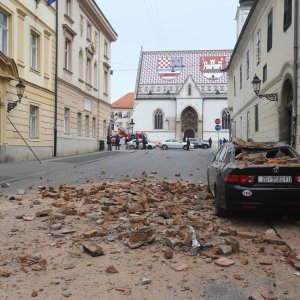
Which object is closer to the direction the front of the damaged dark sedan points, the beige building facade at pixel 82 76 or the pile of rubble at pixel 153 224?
the beige building facade

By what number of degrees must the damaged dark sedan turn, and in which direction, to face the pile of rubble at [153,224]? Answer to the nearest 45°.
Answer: approximately 90° to its left

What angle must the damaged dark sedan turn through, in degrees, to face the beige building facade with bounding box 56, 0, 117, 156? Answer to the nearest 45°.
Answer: approximately 45° to its left

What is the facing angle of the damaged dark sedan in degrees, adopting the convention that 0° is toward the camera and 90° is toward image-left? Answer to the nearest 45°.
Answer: approximately 180°

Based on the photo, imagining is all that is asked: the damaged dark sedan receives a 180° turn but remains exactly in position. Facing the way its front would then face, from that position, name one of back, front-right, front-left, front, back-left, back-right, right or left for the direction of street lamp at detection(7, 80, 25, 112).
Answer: back-right
